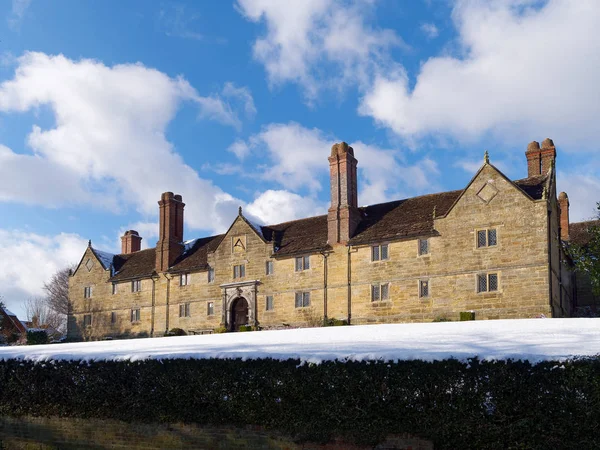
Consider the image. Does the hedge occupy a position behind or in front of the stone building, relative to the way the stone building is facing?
in front

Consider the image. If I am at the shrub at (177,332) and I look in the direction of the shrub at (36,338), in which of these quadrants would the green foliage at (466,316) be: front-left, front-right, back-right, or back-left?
back-left

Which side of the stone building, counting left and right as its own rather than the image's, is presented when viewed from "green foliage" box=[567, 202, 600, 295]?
left

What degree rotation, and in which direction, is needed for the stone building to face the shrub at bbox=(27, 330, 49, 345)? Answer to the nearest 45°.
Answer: approximately 45° to its right

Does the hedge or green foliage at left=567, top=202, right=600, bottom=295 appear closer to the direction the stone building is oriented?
the hedge

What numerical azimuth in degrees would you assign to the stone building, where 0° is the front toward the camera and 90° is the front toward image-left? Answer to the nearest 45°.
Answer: approximately 45°

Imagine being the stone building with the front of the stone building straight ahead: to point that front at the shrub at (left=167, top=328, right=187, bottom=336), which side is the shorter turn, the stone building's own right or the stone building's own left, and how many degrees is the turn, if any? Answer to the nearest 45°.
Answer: approximately 90° to the stone building's own right
